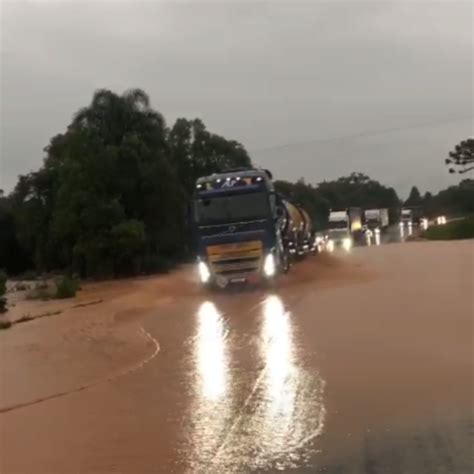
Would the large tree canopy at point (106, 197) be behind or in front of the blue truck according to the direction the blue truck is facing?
behind

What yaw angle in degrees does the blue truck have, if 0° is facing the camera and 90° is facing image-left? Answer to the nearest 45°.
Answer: approximately 0°
